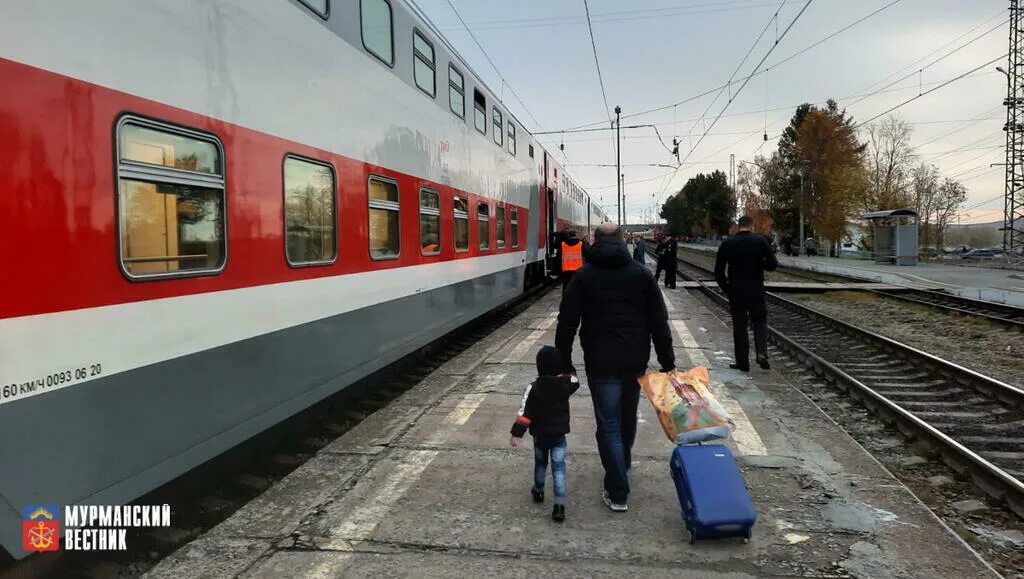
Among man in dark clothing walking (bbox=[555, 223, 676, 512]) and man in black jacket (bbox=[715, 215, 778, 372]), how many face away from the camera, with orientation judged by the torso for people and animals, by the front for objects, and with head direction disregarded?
2

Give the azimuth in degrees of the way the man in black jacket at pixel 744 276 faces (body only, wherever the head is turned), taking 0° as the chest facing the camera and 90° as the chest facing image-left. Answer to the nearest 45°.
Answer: approximately 180°

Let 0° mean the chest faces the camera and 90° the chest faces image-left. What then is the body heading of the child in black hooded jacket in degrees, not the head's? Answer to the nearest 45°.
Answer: approximately 180°

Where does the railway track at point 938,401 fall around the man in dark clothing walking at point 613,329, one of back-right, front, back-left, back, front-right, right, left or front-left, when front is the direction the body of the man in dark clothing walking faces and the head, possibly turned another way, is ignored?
front-right

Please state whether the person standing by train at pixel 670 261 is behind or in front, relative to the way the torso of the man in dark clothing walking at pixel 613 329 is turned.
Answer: in front

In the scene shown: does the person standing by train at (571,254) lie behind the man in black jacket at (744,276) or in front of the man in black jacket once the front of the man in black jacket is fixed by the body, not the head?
in front

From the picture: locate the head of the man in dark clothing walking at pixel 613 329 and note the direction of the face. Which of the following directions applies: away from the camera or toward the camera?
away from the camera

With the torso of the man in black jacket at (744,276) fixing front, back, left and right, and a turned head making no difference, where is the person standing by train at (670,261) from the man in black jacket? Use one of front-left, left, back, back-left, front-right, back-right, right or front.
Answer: front

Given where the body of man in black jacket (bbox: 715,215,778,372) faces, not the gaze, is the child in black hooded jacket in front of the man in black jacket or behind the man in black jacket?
behind

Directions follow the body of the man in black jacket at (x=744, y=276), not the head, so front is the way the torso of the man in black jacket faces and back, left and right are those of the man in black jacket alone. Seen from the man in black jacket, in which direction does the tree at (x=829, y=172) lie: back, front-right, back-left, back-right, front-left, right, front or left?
front

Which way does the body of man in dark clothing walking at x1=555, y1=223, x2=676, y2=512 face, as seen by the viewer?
away from the camera
